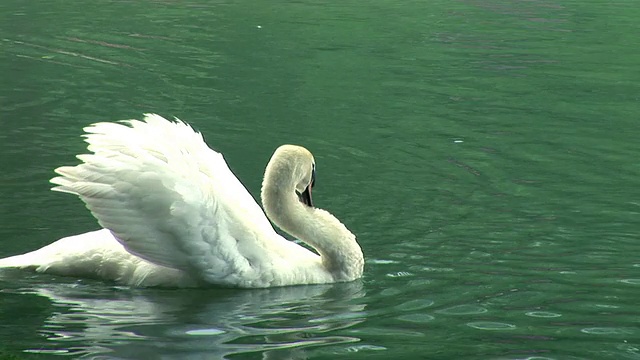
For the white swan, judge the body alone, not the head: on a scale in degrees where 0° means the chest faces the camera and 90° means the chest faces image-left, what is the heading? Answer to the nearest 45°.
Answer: approximately 270°
